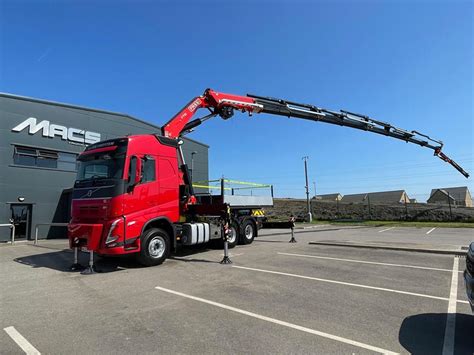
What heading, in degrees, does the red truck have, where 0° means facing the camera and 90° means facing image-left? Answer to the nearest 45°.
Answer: approximately 45°

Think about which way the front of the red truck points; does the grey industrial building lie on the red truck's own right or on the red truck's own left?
on the red truck's own right

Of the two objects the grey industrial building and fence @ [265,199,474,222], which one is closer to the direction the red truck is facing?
the grey industrial building

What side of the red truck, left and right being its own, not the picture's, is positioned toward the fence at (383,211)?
back
